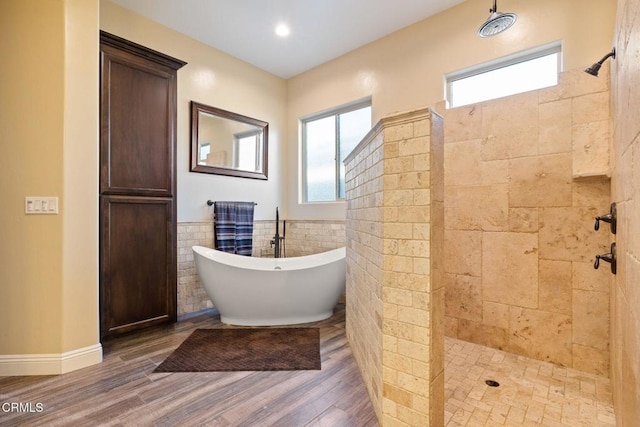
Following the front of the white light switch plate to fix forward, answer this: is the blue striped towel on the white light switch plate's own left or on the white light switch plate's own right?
on the white light switch plate's own left

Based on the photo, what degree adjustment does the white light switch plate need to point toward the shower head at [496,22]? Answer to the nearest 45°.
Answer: approximately 45° to its left

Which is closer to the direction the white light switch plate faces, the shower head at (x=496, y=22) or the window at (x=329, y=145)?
the shower head

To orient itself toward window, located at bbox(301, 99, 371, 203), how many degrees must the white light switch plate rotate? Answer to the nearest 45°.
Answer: approximately 90° to its left

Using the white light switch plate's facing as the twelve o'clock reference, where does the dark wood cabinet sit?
The dark wood cabinet is roughly at 8 o'clock from the white light switch plate.

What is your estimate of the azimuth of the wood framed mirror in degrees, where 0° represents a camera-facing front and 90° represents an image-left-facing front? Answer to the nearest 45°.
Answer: approximately 315°

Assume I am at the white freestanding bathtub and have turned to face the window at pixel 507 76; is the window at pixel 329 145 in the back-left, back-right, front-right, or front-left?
front-left

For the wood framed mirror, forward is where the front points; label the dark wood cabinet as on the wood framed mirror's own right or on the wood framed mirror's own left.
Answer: on the wood framed mirror's own right

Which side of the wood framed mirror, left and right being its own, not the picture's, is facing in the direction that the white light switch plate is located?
right

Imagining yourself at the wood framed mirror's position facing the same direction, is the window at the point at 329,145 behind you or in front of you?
in front

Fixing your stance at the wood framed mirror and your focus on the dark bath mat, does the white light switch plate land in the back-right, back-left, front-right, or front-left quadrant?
front-right

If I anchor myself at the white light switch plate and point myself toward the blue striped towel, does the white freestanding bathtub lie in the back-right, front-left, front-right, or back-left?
front-right
